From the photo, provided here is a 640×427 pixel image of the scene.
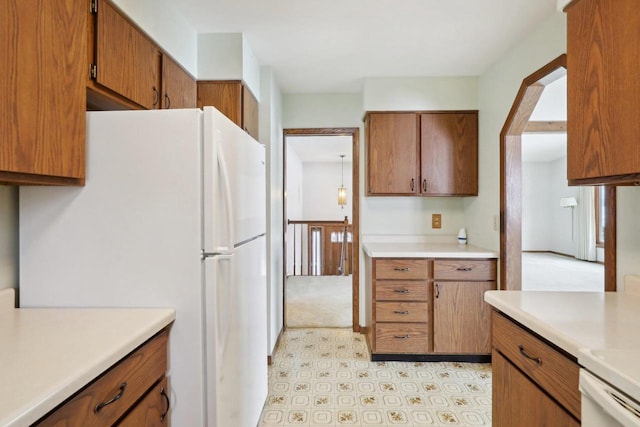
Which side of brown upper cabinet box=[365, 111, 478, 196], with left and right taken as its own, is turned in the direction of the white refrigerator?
front

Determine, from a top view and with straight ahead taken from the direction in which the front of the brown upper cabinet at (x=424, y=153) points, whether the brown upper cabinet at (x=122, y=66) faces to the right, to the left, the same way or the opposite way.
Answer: to the left

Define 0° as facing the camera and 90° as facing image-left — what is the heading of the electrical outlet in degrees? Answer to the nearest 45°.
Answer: approximately 0°

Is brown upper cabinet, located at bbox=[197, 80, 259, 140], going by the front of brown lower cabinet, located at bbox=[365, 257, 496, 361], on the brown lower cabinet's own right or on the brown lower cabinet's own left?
on the brown lower cabinet's own right

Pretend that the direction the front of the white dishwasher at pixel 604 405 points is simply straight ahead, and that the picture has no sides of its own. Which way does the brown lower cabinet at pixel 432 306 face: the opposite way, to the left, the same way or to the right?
to the left

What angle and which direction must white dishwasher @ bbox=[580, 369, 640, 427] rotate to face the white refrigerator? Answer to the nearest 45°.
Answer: approximately 45° to its right

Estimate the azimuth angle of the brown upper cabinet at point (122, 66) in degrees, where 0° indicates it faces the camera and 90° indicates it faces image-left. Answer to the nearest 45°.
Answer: approximately 315°

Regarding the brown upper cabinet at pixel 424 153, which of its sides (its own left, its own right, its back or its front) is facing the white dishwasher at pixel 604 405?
front

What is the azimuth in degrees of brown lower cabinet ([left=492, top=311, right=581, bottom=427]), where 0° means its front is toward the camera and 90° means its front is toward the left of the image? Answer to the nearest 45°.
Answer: approximately 45°

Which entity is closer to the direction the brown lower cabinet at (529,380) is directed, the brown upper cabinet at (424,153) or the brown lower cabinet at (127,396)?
the brown lower cabinet

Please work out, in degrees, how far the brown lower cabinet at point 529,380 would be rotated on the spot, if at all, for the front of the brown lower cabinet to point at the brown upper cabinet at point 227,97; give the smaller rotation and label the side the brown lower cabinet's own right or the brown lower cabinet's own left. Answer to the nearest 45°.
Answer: approximately 45° to the brown lower cabinet's own right
